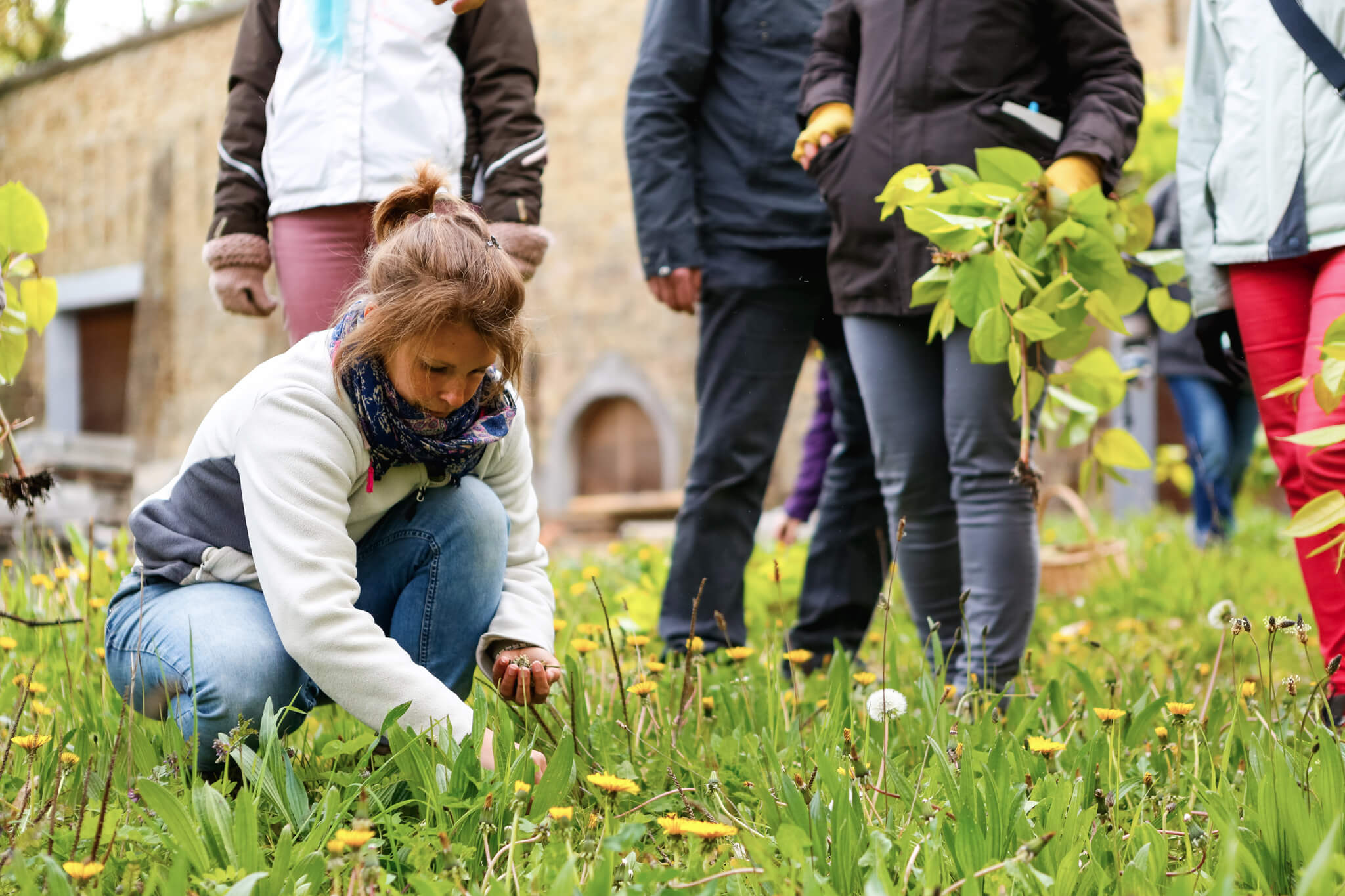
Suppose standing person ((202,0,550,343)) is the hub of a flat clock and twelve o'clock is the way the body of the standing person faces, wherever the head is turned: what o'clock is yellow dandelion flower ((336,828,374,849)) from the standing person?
The yellow dandelion flower is roughly at 12 o'clock from the standing person.

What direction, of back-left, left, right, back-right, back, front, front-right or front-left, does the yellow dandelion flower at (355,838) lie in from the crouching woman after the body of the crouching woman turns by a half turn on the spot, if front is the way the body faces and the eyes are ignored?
back-left

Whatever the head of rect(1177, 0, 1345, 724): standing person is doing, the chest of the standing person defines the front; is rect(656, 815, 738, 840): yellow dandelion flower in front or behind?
in front

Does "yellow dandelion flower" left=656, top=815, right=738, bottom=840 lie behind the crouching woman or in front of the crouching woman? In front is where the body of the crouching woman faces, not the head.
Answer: in front

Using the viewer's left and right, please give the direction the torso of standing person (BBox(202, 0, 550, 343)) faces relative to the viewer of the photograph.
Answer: facing the viewer

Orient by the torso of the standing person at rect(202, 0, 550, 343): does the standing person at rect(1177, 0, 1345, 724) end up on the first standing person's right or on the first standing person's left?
on the first standing person's left

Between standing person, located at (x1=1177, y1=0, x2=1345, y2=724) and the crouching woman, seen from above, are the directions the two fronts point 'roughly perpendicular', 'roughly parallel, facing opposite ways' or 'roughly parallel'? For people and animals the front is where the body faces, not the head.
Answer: roughly perpendicular

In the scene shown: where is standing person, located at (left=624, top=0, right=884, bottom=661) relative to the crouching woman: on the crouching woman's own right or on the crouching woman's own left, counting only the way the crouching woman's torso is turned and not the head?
on the crouching woman's own left

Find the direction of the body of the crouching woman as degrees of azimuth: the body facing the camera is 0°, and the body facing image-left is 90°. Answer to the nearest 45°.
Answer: approximately 315°

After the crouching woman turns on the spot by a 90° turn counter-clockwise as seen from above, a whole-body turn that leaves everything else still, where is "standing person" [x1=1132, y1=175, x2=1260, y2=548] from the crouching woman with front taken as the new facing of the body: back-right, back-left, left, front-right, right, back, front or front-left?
front

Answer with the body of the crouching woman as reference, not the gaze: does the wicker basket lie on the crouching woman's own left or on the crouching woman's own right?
on the crouching woman's own left

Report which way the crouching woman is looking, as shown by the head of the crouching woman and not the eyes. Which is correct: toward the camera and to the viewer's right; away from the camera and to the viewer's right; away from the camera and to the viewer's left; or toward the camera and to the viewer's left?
toward the camera and to the viewer's right
